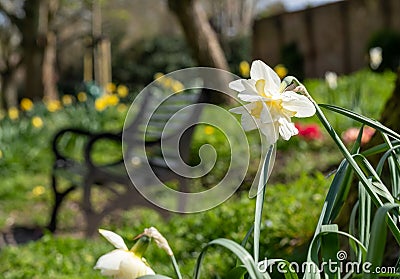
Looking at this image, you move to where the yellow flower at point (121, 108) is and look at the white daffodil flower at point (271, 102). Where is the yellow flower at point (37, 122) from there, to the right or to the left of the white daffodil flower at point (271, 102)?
right

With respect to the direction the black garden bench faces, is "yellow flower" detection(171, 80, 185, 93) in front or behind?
behind

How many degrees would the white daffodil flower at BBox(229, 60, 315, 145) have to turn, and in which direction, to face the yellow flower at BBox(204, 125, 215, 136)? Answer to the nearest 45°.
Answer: approximately 180°

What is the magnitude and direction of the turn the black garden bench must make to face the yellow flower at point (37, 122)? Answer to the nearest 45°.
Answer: approximately 135° to its right

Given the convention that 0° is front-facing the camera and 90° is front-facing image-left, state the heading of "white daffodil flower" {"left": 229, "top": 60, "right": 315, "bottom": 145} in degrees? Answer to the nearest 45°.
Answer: approximately 0°

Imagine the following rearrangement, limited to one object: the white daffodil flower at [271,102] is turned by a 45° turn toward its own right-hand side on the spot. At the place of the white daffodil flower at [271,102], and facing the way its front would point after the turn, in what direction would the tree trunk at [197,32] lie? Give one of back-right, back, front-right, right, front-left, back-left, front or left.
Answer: back-right

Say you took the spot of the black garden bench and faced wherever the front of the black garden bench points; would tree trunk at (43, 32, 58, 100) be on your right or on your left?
on your right

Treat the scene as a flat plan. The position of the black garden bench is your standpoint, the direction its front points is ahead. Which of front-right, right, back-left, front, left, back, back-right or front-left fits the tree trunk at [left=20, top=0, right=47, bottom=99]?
back-right

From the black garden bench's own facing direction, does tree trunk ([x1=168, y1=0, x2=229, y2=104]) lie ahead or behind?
behind

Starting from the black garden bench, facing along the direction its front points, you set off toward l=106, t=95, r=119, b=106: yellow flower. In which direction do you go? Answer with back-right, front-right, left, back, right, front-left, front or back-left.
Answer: back-right
